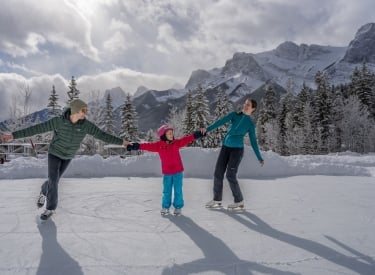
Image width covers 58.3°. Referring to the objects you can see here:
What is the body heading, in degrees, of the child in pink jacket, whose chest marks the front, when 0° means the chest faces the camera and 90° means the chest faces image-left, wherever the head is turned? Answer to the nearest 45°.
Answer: approximately 0°

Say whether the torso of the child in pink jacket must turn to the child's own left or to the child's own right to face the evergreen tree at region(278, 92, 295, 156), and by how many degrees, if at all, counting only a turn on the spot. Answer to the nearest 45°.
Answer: approximately 180°

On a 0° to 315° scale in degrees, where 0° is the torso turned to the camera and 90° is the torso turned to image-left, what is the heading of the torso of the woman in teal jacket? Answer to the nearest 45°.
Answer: approximately 45°

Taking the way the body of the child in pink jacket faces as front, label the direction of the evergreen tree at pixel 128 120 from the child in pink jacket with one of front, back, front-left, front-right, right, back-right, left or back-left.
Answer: back

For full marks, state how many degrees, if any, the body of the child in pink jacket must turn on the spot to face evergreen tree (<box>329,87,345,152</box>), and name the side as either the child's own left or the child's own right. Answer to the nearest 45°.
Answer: approximately 135° to the child's own left

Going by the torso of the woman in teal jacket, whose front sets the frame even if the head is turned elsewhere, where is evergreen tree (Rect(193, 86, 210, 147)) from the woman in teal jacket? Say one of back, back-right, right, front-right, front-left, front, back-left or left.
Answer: back-right

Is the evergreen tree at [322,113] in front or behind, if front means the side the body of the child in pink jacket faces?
behind
